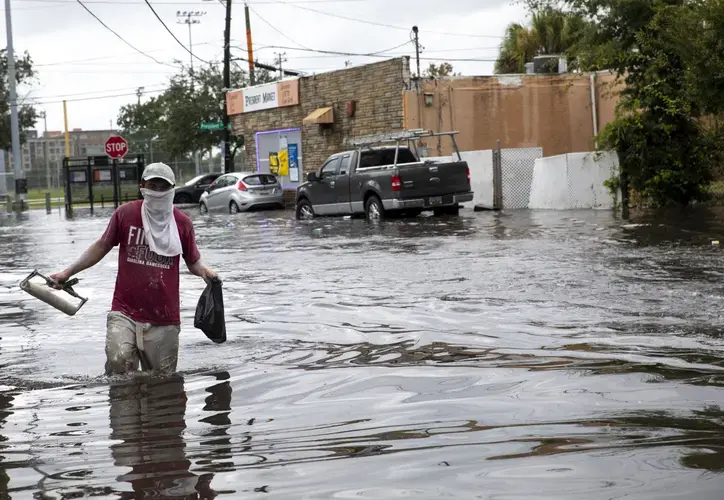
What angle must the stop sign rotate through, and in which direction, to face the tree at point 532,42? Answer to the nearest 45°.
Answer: approximately 90° to its left

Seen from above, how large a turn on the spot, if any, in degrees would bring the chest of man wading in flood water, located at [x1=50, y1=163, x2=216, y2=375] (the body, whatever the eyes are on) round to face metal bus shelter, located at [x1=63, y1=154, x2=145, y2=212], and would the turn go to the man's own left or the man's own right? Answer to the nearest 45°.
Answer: approximately 180°

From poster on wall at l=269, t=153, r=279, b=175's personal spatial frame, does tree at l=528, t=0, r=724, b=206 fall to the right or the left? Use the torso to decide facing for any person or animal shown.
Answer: on its left

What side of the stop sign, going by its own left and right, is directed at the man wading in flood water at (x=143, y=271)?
front

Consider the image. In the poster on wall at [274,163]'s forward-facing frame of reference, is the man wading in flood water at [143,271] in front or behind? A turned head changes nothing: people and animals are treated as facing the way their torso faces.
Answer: in front

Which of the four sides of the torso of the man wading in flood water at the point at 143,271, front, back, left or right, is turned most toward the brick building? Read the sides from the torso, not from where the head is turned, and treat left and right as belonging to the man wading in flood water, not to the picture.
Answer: back

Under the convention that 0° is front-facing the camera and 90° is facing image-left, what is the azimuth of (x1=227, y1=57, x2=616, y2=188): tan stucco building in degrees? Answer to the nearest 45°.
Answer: approximately 45°

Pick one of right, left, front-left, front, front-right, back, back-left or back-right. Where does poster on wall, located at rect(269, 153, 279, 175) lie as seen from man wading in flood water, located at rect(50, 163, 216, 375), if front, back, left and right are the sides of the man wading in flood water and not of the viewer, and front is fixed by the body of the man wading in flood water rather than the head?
back

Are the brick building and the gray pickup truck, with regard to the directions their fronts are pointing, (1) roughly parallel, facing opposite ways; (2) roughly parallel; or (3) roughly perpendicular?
roughly perpendicular
